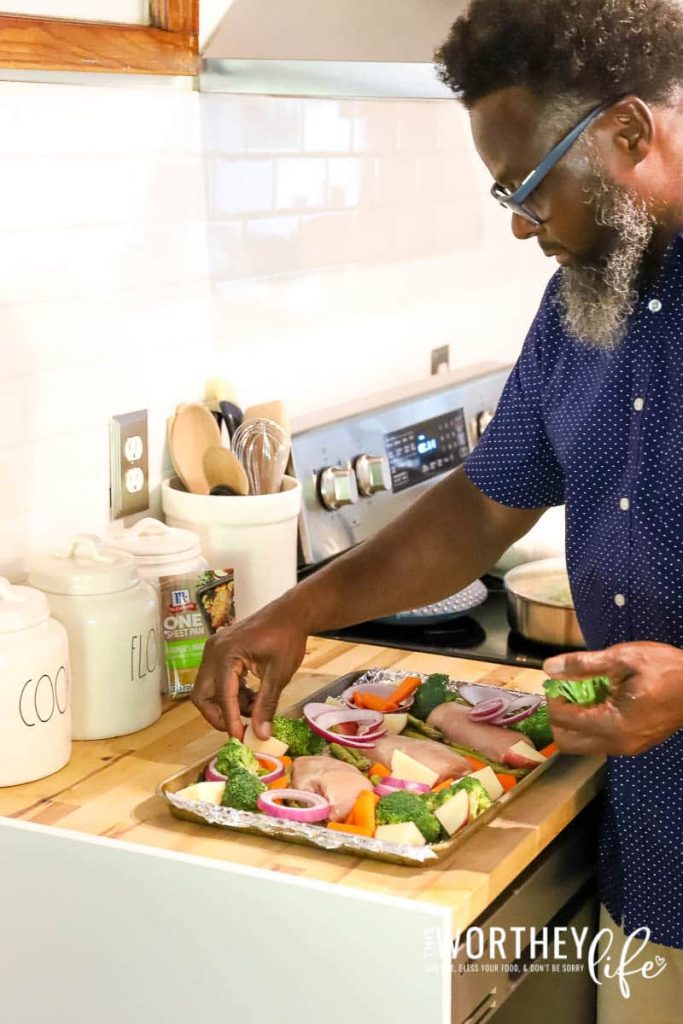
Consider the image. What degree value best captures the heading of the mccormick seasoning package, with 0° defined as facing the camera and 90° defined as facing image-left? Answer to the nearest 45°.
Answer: approximately 0°

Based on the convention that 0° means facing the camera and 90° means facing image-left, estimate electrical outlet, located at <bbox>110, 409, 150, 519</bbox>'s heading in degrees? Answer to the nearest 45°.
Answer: approximately 315°

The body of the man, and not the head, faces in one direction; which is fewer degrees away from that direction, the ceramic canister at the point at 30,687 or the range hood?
the ceramic canister

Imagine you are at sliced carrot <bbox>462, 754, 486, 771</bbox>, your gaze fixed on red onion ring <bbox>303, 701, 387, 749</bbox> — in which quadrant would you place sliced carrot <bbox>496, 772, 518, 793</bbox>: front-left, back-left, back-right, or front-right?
back-left

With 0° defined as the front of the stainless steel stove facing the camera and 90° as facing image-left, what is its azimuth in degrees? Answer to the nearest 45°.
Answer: approximately 315°

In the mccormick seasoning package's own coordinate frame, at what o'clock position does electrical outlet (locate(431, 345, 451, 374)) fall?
The electrical outlet is roughly at 7 o'clock from the mccormick seasoning package.

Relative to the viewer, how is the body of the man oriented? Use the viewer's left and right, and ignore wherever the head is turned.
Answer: facing the viewer and to the left of the viewer

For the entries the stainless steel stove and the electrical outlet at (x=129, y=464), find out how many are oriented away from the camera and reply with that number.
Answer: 0

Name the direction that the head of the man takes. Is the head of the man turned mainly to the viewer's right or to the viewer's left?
to the viewer's left
